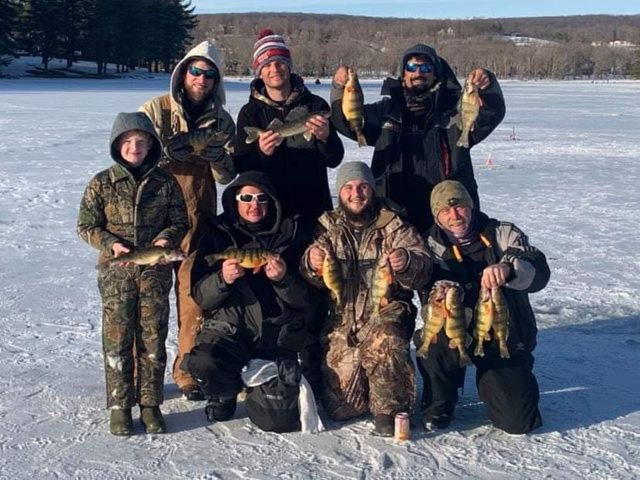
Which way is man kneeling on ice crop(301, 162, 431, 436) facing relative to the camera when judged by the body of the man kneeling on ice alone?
toward the camera

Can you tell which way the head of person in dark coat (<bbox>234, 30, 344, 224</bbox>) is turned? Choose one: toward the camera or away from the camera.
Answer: toward the camera

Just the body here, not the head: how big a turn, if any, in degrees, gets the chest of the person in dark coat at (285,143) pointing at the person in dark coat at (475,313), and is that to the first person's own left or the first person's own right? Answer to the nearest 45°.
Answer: approximately 45° to the first person's own left

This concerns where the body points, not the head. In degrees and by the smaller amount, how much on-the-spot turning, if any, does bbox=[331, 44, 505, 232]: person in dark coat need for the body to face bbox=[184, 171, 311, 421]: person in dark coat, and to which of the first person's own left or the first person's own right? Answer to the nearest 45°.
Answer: approximately 45° to the first person's own right

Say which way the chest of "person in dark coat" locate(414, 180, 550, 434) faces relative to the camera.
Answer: toward the camera

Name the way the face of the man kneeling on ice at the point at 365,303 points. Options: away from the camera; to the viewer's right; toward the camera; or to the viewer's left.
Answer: toward the camera

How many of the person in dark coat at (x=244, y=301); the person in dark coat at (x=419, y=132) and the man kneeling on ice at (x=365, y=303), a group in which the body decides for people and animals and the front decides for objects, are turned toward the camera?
3

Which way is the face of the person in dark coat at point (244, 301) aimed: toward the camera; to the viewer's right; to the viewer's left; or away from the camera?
toward the camera

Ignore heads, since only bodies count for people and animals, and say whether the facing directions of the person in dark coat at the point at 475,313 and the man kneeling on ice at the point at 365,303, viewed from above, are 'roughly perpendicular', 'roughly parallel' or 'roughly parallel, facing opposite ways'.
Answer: roughly parallel

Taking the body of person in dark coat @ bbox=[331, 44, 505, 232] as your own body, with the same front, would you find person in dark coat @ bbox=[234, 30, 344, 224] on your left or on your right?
on your right

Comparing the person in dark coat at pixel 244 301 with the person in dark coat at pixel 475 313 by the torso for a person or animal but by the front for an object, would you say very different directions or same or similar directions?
same or similar directions

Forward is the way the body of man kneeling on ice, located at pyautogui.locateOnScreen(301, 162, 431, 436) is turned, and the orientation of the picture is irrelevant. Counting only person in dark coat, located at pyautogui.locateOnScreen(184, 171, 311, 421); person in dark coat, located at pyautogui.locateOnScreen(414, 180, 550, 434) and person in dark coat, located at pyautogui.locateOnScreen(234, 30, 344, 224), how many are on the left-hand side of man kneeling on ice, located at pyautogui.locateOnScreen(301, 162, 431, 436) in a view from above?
1
